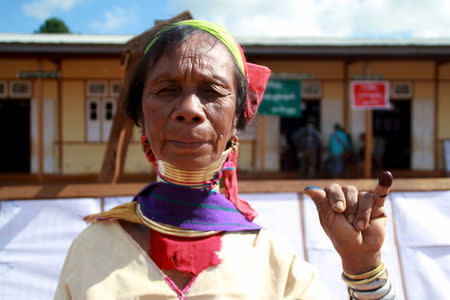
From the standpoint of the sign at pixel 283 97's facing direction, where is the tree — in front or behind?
behind

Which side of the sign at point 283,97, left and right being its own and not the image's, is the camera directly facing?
front

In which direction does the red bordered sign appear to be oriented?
toward the camera

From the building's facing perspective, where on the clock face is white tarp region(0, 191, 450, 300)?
The white tarp is roughly at 12 o'clock from the building.

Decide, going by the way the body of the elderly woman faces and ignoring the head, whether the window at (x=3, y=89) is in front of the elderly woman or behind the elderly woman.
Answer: behind

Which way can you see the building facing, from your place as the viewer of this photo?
facing the viewer

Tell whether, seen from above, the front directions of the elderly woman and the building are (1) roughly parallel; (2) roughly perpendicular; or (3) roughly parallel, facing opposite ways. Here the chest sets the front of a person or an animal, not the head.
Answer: roughly parallel

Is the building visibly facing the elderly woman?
yes

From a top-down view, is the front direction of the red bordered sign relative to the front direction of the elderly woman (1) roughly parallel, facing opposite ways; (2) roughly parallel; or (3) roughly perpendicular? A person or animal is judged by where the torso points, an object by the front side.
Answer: roughly parallel

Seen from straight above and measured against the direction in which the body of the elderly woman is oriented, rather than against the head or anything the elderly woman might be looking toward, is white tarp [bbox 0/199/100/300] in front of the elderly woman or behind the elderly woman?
behind

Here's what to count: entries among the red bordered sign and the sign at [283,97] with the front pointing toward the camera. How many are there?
2

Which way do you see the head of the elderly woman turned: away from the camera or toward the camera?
toward the camera

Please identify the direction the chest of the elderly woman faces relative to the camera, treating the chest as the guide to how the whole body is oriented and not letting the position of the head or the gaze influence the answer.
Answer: toward the camera
